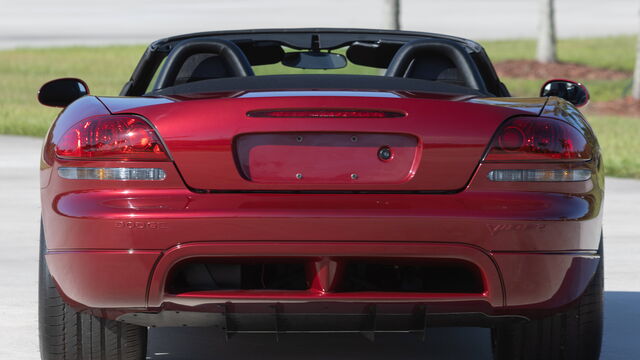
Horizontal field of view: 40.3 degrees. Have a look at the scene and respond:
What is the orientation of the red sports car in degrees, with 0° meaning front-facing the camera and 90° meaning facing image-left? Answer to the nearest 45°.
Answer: approximately 180°
